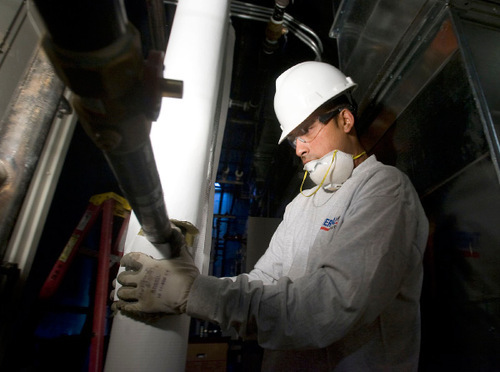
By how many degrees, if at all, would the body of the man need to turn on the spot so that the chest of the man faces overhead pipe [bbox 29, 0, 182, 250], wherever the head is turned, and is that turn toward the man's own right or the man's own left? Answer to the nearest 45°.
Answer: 0° — they already face it

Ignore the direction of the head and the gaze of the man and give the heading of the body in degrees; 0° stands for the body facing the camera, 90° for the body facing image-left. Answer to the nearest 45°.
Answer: approximately 45°

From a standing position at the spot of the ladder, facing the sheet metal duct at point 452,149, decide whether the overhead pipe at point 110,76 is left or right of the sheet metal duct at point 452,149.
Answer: right

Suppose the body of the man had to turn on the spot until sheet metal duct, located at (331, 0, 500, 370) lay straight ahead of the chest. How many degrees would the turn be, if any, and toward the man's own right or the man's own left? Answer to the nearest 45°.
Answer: approximately 180°

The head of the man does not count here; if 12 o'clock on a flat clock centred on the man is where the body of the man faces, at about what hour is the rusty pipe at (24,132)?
The rusty pipe is roughly at 1 o'clock from the man.

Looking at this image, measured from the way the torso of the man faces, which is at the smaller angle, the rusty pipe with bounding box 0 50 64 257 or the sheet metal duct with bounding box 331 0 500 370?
the rusty pipe
